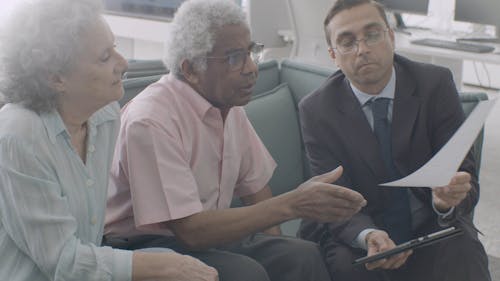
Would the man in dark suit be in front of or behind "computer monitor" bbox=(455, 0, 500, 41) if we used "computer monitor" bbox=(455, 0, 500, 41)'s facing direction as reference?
in front

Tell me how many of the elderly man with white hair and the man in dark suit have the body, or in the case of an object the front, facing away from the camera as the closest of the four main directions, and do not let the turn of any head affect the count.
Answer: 0

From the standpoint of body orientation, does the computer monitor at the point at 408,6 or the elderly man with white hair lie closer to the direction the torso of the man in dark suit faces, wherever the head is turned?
the elderly man with white hair

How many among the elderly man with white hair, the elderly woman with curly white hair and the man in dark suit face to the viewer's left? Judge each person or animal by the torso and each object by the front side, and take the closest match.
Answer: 0

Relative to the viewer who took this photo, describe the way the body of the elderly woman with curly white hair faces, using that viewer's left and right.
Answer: facing the viewer and to the right of the viewer

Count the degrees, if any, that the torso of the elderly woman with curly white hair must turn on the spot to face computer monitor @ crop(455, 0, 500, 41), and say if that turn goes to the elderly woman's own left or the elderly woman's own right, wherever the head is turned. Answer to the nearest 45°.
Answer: approximately 90° to the elderly woman's own left

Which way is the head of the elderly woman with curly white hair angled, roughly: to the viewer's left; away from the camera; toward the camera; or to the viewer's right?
to the viewer's right

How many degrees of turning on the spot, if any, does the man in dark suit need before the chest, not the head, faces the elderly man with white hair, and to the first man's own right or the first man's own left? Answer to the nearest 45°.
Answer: approximately 45° to the first man's own right

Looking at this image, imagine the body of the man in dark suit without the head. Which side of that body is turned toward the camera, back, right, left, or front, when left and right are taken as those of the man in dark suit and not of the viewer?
front

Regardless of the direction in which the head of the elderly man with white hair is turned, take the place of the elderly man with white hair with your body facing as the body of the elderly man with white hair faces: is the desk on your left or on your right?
on your left

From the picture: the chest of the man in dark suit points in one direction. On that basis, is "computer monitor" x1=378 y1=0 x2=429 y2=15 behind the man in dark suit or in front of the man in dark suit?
behind

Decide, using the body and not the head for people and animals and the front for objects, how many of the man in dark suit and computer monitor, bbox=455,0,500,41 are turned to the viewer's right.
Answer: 0

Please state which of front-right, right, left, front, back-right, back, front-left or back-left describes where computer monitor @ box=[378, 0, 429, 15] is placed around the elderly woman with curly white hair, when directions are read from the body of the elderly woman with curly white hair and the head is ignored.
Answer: left

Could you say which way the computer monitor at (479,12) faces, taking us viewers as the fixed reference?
facing the viewer and to the left of the viewer

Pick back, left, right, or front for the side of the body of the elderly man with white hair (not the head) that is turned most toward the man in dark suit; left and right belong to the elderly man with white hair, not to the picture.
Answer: left

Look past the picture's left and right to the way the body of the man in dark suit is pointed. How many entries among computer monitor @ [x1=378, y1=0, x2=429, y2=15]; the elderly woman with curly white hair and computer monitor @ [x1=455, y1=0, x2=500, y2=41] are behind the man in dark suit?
2

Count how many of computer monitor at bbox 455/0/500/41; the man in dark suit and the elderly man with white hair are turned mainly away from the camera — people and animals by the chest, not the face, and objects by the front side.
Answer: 0

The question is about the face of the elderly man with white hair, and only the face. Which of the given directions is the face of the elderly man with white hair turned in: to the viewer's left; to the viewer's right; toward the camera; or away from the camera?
to the viewer's right
